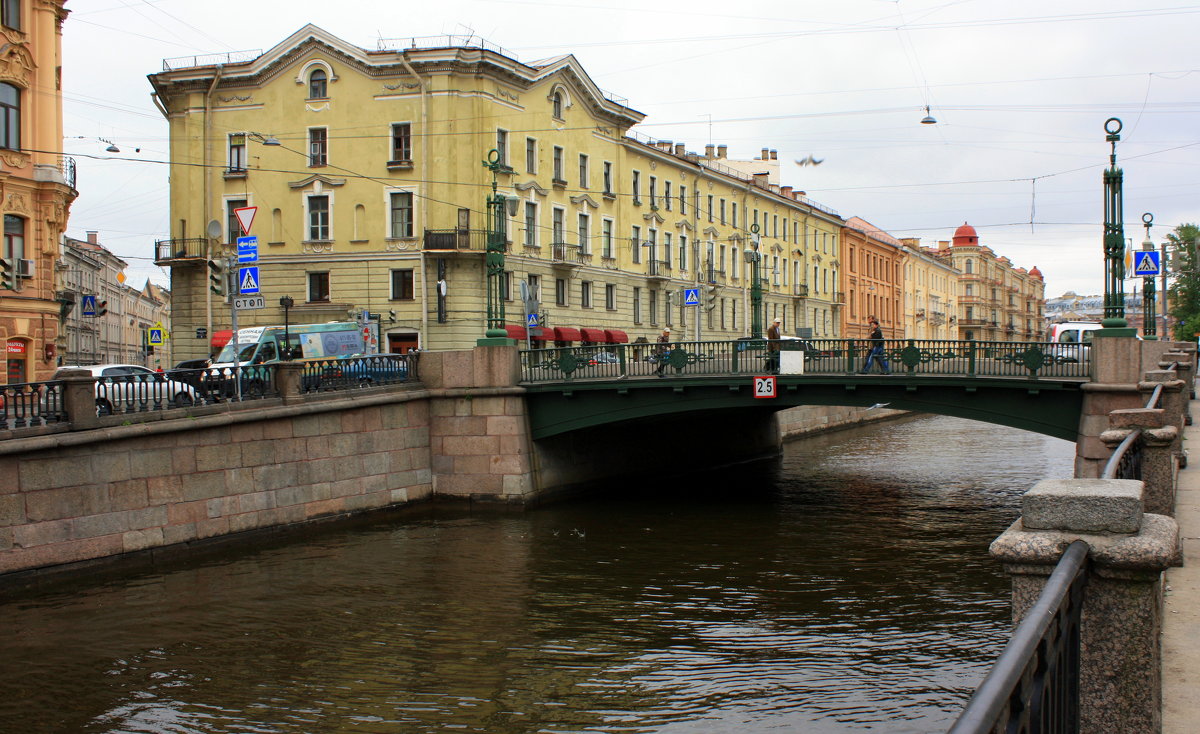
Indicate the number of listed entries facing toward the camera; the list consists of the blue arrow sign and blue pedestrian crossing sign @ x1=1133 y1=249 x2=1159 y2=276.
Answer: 2

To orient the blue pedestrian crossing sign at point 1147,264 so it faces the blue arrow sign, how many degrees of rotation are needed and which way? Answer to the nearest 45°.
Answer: approximately 45° to its right

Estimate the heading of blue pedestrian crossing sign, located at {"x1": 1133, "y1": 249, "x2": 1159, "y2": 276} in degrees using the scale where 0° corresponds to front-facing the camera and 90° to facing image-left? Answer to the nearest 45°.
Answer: approximately 0°

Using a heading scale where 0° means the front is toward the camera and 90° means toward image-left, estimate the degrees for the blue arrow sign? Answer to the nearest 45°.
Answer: approximately 0°

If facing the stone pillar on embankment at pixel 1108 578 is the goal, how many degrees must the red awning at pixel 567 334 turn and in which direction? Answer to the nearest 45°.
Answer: approximately 45° to its right

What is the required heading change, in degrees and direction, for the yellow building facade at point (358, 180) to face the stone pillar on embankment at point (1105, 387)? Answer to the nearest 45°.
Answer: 0° — it already faces it

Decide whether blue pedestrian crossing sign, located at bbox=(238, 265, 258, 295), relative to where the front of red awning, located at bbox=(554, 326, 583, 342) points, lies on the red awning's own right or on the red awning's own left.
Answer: on the red awning's own right

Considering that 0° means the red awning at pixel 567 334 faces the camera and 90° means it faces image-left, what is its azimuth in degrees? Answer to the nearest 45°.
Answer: approximately 315°

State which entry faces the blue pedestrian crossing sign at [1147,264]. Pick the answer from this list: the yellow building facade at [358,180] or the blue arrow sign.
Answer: the yellow building facade

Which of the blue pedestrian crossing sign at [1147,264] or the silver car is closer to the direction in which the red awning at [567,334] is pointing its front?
the blue pedestrian crossing sign
